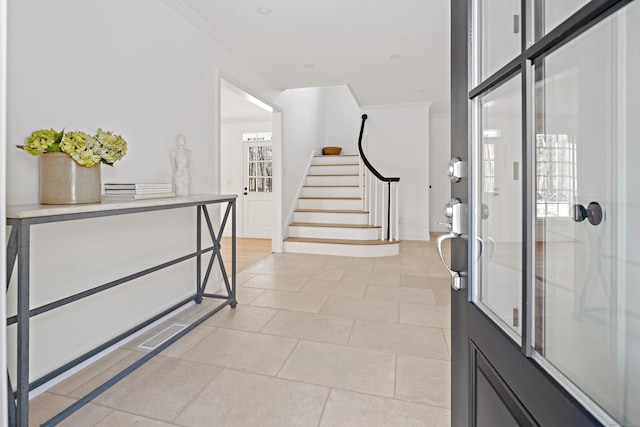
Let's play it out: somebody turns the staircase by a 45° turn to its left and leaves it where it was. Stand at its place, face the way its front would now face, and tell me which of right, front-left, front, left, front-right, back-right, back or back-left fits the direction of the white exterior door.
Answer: back

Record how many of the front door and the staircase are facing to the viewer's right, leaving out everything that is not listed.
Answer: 0

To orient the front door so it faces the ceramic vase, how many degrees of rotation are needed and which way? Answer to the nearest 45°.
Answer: approximately 45° to its right

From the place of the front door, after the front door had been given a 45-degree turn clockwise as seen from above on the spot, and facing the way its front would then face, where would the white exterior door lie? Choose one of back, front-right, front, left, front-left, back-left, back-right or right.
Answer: front-right

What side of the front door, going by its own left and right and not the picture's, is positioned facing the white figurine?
right

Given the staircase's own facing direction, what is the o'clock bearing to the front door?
The front door is roughly at 12 o'clock from the staircase.

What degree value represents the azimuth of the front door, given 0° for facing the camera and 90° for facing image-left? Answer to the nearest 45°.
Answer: approximately 45°

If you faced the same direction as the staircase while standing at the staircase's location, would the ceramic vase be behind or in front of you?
in front

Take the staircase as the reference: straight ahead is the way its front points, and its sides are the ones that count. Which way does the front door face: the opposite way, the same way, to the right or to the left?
to the right

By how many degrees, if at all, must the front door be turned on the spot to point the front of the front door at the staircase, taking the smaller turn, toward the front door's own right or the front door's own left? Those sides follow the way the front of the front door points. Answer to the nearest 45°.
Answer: approximately 90° to the front door's own right

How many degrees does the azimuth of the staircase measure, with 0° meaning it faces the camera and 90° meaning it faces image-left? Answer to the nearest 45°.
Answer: approximately 0°
